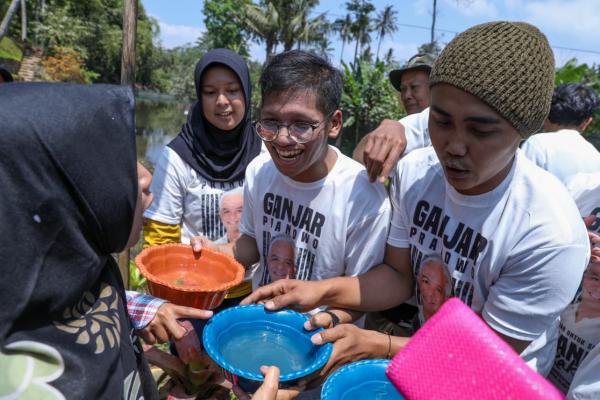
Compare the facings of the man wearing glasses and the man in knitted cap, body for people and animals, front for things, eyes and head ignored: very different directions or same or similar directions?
same or similar directions

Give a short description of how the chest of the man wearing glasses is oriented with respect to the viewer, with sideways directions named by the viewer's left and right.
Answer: facing the viewer and to the left of the viewer

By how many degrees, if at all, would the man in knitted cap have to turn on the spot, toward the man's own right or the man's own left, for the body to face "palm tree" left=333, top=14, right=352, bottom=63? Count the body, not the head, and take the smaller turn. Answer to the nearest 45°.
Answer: approximately 135° to the man's own right

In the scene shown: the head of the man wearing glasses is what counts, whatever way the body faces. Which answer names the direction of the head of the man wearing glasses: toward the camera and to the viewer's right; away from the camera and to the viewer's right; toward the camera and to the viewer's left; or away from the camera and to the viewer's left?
toward the camera and to the viewer's left

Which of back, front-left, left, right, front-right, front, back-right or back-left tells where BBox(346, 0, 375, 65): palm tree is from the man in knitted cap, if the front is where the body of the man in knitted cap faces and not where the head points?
back-right

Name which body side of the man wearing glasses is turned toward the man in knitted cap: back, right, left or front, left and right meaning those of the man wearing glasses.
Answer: left

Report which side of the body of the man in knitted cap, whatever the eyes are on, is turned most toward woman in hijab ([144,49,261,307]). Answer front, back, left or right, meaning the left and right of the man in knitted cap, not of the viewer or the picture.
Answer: right

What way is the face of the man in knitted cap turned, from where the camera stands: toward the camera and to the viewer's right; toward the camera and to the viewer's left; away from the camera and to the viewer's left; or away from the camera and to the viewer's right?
toward the camera and to the viewer's left

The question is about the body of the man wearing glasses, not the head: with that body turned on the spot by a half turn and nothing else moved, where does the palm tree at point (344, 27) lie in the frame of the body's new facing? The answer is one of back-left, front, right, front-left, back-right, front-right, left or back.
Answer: front-left

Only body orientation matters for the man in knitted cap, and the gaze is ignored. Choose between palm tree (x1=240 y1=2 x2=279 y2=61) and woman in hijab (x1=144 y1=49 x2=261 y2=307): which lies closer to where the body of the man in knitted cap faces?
the woman in hijab

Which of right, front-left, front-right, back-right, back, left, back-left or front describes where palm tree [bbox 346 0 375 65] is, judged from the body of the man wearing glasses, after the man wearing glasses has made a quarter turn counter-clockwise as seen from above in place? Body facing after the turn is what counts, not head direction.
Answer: back-left

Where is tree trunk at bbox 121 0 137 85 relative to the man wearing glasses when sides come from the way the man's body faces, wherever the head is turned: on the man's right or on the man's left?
on the man's right

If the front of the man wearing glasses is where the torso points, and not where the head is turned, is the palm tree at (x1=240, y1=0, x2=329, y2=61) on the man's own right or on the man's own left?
on the man's own right

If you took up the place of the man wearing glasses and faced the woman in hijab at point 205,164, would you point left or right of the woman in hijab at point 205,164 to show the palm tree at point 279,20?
right

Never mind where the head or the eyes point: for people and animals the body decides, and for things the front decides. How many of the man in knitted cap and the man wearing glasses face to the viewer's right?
0

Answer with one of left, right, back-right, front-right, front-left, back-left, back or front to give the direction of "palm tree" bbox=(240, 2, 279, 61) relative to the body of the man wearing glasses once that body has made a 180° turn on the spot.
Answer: front-left
